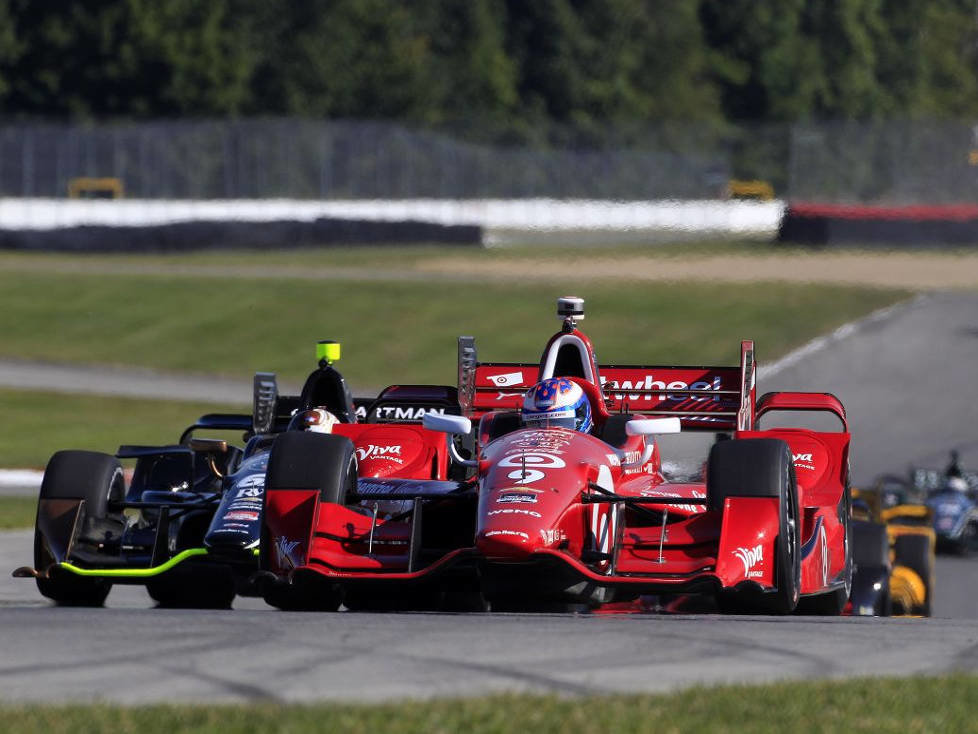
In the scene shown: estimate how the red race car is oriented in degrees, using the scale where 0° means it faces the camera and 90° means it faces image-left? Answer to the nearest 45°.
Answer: approximately 0°

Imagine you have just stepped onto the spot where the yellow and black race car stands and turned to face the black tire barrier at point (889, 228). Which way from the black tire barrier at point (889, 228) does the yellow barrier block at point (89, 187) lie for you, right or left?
left

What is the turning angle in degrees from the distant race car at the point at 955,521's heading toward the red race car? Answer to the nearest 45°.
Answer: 0° — it already faces it

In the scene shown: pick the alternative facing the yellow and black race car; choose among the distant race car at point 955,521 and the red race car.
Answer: the distant race car

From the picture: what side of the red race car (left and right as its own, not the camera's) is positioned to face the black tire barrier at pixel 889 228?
back

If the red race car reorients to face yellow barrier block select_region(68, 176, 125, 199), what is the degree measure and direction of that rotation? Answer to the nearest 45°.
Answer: approximately 180°

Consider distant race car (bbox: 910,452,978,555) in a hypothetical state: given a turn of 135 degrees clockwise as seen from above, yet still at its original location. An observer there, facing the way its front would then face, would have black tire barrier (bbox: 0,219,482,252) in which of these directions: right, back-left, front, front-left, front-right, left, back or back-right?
front

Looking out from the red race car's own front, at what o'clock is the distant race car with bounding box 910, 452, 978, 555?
The distant race car is roughly at 7 o'clock from the red race car.

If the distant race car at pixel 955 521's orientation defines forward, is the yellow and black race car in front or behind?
in front

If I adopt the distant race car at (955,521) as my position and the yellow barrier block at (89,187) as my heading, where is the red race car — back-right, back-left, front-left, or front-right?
back-left

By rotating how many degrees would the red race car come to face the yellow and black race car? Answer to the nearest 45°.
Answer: approximately 135° to its left

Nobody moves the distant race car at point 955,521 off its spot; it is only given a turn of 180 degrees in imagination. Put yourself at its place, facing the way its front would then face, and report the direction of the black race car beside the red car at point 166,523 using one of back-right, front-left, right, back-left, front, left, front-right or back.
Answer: back-left

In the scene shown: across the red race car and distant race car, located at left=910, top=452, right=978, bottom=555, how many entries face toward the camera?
2
